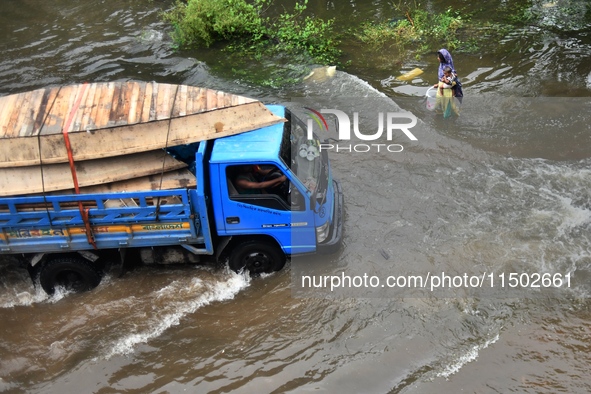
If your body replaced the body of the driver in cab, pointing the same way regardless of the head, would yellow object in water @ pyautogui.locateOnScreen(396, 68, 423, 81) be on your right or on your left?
on your left

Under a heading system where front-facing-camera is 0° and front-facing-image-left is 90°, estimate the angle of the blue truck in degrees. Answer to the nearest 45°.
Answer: approximately 270°

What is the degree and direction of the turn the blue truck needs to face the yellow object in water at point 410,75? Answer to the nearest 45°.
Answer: approximately 45° to its left

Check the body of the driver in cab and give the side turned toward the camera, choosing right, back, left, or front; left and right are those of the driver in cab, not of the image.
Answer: right
